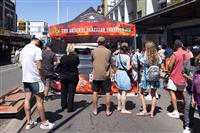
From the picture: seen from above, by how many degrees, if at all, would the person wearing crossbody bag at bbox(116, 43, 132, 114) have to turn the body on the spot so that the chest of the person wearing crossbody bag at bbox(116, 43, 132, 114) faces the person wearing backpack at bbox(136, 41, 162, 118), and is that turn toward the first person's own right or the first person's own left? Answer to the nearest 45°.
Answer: approximately 90° to the first person's own right

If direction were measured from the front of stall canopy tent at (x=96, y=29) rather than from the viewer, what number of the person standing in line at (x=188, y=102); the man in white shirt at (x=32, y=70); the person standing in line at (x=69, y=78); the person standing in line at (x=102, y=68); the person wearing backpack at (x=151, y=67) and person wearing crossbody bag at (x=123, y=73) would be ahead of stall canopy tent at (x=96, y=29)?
6

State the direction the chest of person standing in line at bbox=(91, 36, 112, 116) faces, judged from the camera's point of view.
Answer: away from the camera

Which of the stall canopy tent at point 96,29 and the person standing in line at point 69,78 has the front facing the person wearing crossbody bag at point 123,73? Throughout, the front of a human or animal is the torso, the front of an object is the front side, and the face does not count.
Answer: the stall canopy tent

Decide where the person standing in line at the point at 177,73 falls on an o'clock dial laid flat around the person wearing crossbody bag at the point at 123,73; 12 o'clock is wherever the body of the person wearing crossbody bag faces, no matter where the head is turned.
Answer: The person standing in line is roughly at 2 o'clock from the person wearing crossbody bag.

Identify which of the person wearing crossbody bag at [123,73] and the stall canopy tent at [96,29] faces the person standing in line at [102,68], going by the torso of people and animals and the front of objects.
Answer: the stall canopy tent

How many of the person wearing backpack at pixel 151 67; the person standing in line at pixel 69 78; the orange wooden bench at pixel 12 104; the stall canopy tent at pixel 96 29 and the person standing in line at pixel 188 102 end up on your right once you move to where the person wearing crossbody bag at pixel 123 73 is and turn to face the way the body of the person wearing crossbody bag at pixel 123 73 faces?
2

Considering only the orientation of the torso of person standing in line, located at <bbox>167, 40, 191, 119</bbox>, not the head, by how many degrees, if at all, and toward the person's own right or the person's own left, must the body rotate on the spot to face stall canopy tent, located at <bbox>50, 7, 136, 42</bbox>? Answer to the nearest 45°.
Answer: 0° — they already face it

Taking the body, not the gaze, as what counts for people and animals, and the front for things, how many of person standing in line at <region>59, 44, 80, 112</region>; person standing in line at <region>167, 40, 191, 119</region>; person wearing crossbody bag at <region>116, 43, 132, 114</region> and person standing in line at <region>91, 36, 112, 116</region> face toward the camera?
0

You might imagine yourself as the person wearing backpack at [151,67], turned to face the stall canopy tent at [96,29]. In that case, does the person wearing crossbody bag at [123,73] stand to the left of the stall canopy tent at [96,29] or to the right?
left

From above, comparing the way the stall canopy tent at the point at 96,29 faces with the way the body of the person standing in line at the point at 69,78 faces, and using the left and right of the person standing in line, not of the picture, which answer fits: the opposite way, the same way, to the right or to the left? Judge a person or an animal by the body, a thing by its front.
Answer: the opposite way

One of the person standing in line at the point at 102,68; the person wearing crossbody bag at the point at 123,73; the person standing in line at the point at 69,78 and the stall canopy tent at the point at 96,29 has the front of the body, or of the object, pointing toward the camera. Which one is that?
the stall canopy tent

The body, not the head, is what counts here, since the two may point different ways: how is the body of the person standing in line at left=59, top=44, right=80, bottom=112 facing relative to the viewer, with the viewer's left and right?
facing away from the viewer

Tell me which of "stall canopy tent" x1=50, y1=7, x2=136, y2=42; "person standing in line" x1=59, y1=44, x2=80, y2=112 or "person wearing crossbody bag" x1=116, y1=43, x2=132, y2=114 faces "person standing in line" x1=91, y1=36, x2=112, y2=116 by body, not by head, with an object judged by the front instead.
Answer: the stall canopy tent

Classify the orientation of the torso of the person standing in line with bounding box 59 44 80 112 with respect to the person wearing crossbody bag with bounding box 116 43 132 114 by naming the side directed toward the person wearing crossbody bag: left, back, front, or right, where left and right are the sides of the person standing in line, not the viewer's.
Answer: right

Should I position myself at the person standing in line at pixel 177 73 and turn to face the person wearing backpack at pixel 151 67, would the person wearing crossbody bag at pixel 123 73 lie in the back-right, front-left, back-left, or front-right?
front-right

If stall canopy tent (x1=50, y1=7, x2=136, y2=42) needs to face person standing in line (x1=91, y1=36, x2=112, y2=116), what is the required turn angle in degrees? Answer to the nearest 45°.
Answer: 0° — it already faces them
